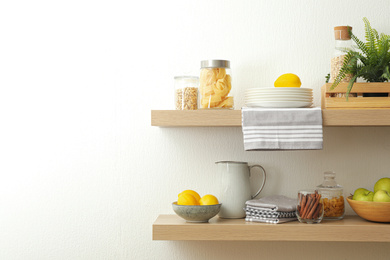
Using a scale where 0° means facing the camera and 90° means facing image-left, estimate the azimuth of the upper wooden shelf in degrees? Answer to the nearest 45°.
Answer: approximately 0°

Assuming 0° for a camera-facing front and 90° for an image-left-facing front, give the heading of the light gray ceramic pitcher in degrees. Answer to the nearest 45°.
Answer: approximately 90°

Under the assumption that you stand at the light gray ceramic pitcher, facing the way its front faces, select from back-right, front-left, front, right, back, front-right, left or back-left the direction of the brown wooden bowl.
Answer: back
